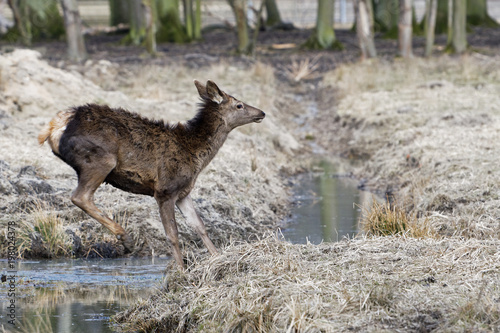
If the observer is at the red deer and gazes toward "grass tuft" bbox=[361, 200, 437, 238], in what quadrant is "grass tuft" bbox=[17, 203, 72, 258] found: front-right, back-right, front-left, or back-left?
back-left

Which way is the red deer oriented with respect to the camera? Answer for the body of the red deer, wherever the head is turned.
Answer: to the viewer's right

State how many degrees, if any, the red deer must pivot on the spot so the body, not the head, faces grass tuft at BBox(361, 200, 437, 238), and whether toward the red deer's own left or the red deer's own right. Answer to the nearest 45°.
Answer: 0° — it already faces it

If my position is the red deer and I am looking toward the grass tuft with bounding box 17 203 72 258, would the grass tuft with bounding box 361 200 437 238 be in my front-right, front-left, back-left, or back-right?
back-right

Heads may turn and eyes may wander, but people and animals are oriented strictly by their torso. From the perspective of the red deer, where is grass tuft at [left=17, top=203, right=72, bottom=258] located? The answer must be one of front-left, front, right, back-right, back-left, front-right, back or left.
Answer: back-left
